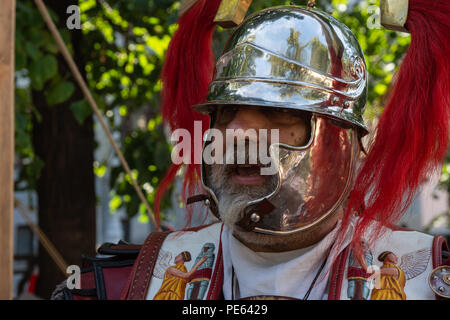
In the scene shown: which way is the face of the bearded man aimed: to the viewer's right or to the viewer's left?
to the viewer's left

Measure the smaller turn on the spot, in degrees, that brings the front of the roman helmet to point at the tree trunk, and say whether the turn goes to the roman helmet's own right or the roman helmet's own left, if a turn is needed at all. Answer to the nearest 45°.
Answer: approximately 90° to the roman helmet's own right

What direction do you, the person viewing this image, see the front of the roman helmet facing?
facing the viewer and to the left of the viewer

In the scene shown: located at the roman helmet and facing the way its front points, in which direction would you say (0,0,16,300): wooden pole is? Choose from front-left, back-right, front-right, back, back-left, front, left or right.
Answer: front-right

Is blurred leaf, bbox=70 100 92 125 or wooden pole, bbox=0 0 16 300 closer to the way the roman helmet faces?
the wooden pole

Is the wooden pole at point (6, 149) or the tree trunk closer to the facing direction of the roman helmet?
the wooden pole
